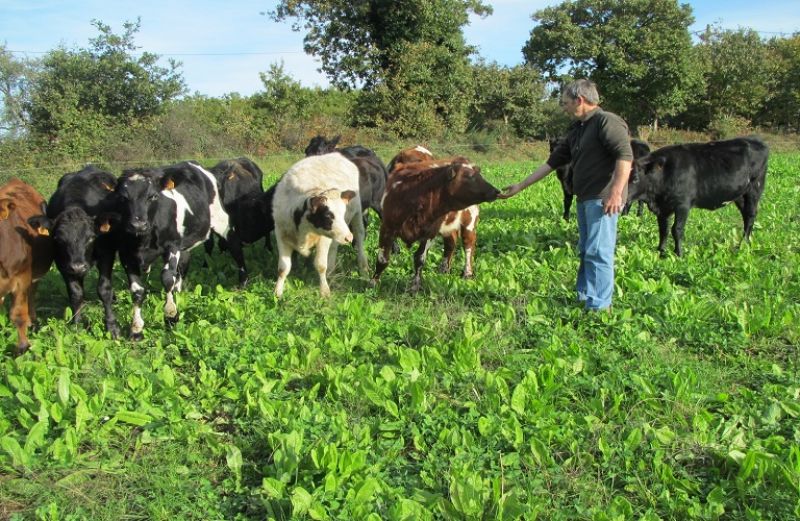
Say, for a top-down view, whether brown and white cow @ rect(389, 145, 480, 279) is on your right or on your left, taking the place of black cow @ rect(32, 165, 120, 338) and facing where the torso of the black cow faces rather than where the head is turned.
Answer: on your left

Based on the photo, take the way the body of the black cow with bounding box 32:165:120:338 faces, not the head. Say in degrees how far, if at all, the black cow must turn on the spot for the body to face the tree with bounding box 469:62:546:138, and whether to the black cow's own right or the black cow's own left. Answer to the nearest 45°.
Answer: approximately 135° to the black cow's own left

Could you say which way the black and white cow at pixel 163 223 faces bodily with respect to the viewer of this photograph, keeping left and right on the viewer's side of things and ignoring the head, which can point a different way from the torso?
facing the viewer and to the left of the viewer

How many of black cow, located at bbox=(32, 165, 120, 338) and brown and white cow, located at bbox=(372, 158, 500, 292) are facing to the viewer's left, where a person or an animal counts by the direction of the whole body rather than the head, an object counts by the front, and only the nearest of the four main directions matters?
0

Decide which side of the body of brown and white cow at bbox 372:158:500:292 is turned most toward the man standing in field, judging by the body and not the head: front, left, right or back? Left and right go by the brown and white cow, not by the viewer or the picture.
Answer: front

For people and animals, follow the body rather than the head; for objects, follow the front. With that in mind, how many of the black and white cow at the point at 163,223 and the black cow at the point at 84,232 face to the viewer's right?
0

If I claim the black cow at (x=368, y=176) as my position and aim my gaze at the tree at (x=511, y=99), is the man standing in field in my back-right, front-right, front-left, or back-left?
back-right

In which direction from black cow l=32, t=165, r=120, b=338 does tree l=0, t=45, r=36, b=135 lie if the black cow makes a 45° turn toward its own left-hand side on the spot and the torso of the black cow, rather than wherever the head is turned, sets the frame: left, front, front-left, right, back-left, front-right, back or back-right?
back-left

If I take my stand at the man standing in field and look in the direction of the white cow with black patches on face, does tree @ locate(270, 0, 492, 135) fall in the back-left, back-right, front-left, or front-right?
front-right

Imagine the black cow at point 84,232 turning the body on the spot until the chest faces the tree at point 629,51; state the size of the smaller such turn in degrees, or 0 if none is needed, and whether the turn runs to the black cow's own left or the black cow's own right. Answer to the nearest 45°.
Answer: approximately 135° to the black cow's own left

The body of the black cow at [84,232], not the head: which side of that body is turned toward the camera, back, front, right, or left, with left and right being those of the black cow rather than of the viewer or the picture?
front

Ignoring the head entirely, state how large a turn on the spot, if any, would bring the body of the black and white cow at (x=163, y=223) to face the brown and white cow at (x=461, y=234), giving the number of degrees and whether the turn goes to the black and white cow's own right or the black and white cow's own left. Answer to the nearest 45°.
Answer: approximately 135° to the black and white cow's own left

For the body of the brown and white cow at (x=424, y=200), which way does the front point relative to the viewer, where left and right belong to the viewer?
facing the viewer and to the right of the viewer
